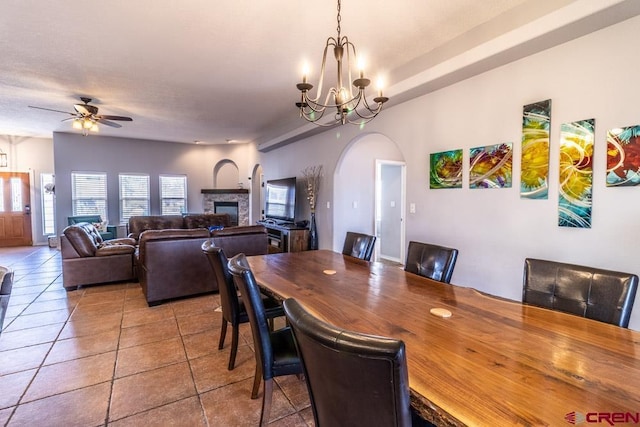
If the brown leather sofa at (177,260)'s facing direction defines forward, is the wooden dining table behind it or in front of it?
behind

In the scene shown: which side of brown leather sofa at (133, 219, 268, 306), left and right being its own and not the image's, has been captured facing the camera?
back

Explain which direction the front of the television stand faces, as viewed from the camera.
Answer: facing the viewer and to the left of the viewer

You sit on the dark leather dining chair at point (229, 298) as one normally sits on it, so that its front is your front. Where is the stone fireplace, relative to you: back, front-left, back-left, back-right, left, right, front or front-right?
left

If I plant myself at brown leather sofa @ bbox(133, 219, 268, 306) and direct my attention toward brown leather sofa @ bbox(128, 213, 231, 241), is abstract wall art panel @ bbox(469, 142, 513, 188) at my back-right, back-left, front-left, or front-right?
back-right

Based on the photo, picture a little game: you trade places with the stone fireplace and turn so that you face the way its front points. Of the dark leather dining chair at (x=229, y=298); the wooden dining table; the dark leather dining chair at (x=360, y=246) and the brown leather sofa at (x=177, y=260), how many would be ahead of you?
4

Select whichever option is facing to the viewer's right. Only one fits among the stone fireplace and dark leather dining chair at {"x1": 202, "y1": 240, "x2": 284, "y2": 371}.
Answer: the dark leather dining chair

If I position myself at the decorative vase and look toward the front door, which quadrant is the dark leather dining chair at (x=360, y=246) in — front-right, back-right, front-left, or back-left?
back-left

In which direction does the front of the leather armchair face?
to the viewer's right

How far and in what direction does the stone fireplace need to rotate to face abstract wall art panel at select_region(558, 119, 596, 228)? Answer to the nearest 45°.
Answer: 0° — it already faces it

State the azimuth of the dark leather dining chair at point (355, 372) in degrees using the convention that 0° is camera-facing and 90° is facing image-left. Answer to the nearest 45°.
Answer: approximately 225°

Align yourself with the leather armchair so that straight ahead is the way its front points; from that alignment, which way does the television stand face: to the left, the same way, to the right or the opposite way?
the opposite way

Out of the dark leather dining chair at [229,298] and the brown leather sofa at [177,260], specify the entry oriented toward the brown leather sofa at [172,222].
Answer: the brown leather sofa at [177,260]

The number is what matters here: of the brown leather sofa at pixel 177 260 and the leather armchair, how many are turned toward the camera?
0

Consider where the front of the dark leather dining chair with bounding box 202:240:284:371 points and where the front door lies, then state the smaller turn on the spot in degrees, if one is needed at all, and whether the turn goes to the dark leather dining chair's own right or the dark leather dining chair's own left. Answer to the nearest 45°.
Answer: approximately 135° to the dark leather dining chair's own left

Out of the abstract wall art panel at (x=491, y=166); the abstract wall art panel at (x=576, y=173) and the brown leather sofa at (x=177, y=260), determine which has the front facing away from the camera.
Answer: the brown leather sofa

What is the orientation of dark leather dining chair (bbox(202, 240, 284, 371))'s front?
to the viewer's right

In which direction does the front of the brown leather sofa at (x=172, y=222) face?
toward the camera
